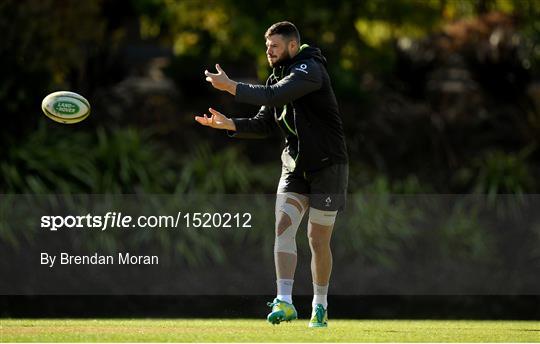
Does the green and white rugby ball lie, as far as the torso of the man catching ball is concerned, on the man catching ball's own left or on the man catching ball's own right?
on the man catching ball's own right

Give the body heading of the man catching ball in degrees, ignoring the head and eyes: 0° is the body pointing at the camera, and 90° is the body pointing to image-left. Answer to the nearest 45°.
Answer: approximately 45°
